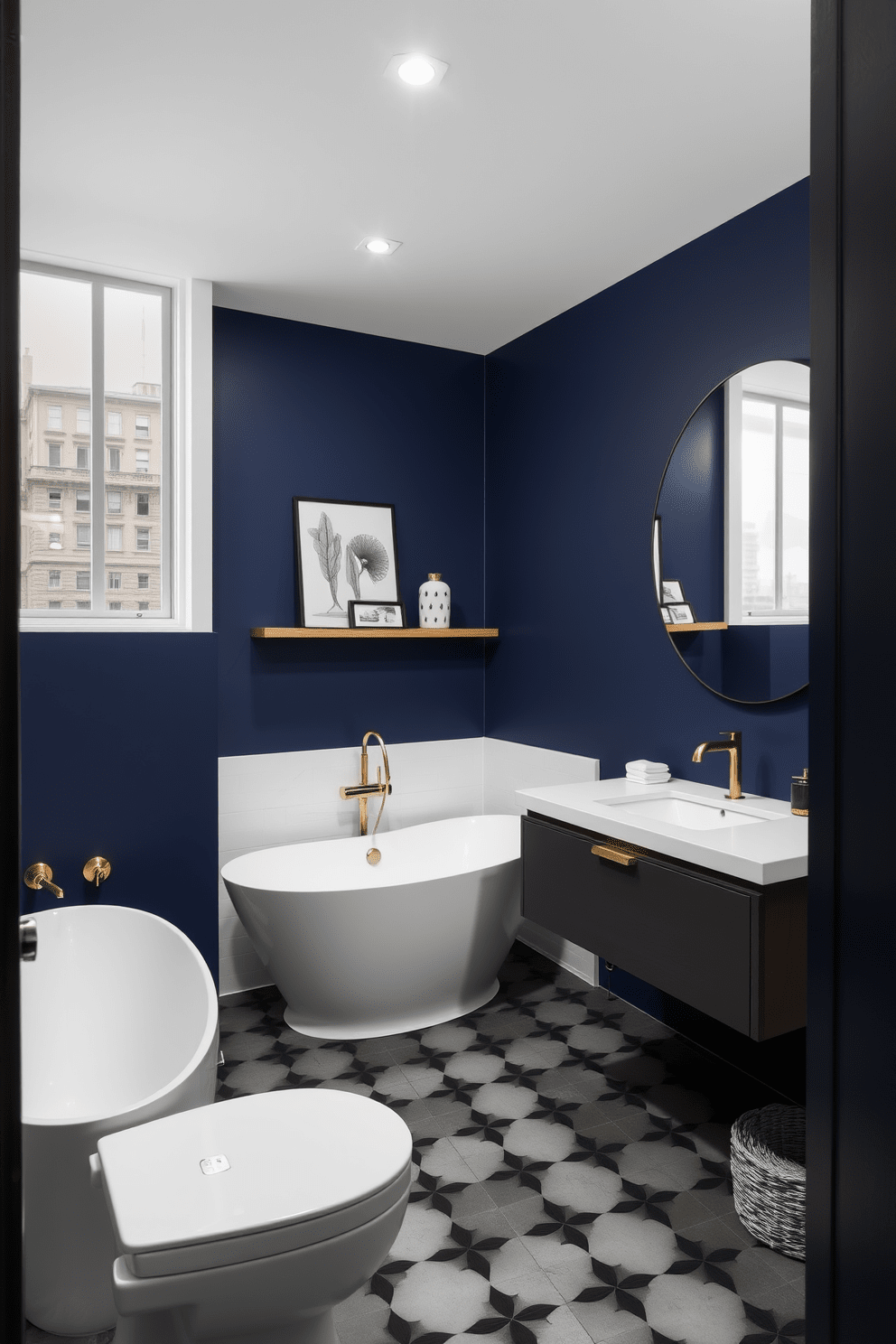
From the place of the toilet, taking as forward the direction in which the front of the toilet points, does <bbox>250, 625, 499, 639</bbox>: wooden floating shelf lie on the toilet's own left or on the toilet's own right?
on the toilet's own left

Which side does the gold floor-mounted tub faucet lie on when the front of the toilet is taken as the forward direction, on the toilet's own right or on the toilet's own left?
on the toilet's own left

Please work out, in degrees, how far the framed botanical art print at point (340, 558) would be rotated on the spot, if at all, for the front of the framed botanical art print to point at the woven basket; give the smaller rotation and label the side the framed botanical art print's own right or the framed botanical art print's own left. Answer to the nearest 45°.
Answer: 0° — it already faces it

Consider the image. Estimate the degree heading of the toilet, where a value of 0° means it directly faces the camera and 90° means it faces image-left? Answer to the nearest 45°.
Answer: approximately 270°

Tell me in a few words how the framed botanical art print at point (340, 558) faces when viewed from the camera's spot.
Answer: facing the viewer and to the right of the viewer

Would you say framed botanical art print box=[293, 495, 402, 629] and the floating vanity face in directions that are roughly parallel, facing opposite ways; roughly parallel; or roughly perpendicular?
roughly perpendicular

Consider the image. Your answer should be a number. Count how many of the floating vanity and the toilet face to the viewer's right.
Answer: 1

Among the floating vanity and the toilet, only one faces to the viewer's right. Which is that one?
the toilet

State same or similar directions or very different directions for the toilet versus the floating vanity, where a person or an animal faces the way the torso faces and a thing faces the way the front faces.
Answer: very different directions

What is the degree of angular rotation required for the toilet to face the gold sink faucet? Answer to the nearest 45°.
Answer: approximately 45° to its left

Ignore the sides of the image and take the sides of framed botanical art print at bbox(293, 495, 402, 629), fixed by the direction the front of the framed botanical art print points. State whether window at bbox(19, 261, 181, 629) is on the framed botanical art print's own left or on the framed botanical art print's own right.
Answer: on the framed botanical art print's own right

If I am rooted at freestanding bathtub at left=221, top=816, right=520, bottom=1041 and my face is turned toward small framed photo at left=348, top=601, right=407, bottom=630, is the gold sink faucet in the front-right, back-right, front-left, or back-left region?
back-right
